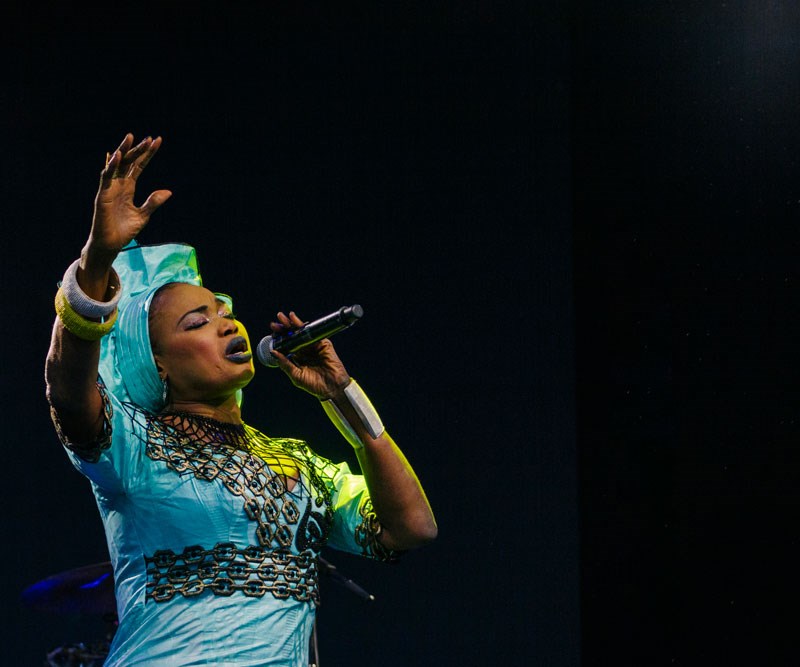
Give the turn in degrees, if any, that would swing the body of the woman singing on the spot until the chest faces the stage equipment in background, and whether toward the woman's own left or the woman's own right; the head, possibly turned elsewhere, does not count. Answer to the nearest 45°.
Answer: approximately 135° to the woman's own left
